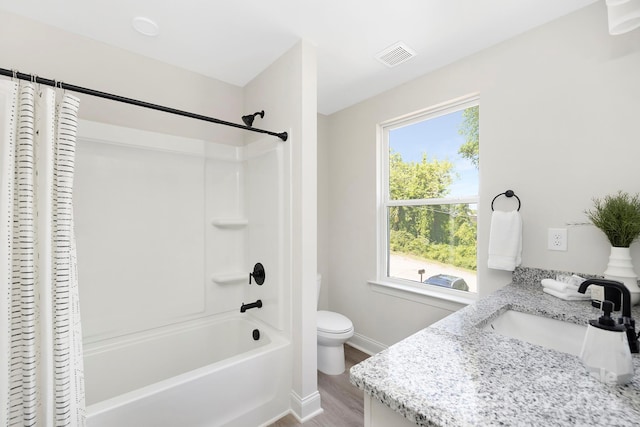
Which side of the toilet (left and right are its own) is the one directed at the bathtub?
right

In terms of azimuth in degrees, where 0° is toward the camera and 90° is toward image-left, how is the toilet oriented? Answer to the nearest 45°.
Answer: approximately 315°

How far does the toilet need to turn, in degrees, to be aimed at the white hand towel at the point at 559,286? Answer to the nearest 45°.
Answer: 0° — it already faces it
